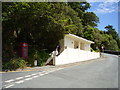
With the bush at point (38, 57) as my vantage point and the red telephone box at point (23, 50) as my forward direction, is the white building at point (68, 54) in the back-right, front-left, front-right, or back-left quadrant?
back-right

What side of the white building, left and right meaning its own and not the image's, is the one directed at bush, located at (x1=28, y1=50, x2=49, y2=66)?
right

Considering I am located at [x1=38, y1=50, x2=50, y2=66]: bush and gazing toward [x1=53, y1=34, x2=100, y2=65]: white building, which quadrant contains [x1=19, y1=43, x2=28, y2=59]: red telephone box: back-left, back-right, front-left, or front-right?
back-left

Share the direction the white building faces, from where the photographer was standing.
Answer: facing the viewer and to the right of the viewer

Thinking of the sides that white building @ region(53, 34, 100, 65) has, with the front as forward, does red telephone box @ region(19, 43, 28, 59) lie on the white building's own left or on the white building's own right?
on the white building's own right

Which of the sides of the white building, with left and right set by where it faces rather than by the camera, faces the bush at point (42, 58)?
right
